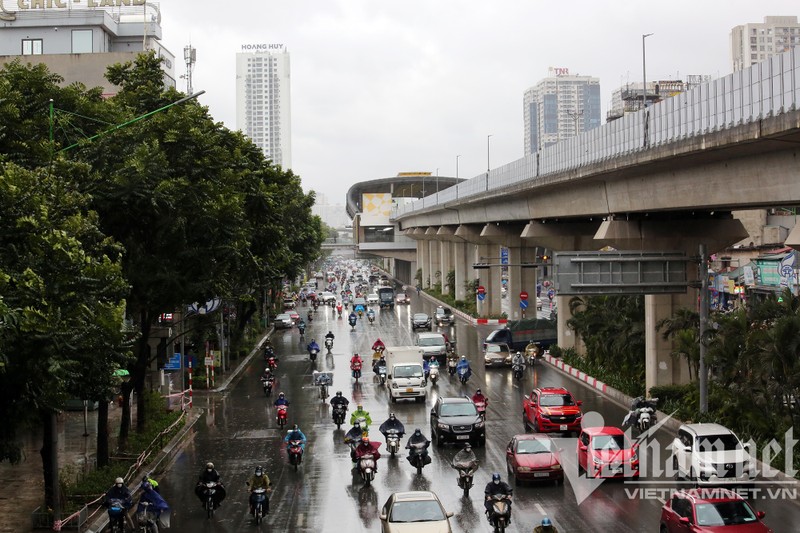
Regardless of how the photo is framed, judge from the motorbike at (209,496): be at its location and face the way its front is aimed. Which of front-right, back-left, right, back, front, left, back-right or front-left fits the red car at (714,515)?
front-left

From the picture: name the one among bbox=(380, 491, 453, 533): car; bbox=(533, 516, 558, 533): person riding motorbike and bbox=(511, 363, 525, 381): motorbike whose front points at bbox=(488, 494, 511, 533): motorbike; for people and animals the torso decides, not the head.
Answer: bbox=(511, 363, 525, 381): motorbike

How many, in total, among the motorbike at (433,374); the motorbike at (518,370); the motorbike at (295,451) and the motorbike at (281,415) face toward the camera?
4

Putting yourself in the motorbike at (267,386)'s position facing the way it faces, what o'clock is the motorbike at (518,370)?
the motorbike at (518,370) is roughly at 9 o'clock from the motorbike at (267,386).

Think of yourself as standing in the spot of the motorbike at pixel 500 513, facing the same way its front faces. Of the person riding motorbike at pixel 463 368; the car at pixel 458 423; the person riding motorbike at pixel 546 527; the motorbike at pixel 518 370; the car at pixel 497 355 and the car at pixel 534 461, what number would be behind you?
5

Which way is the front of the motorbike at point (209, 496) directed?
toward the camera

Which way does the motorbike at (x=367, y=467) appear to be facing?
toward the camera

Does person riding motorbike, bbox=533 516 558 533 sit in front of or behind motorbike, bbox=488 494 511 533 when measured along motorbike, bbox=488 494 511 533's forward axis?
in front

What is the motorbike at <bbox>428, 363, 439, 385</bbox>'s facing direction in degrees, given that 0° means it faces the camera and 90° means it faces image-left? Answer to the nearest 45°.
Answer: approximately 0°

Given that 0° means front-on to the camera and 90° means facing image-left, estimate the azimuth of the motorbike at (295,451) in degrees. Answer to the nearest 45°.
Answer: approximately 0°

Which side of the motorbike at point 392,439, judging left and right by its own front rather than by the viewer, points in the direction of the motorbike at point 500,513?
front

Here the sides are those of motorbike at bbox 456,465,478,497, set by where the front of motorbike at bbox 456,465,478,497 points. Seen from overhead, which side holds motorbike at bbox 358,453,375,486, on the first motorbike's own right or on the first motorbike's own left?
on the first motorbike's own right

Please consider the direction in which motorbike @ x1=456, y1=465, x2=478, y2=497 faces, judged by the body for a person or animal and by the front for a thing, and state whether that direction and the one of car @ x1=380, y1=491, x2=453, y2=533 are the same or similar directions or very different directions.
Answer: same or similar directions

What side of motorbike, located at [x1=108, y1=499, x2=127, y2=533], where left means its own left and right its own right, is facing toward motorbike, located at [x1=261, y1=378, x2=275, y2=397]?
back

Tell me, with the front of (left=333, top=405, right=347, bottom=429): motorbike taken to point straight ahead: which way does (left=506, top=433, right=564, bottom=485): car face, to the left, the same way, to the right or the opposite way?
the same way

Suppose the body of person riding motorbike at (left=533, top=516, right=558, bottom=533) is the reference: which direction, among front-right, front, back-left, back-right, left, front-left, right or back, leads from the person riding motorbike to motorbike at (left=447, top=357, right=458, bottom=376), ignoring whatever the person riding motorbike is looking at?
back

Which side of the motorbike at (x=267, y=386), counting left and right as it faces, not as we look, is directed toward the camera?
front

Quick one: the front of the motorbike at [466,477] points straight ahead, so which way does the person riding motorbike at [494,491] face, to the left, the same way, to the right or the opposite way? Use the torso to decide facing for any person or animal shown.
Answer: the same way

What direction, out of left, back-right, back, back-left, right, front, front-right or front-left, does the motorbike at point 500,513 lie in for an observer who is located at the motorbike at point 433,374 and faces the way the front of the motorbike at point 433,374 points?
front

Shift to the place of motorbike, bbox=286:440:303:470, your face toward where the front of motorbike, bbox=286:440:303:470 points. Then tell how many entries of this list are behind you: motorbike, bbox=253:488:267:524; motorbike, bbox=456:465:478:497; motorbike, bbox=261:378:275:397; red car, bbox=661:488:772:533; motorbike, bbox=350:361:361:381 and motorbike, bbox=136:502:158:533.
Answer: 2
